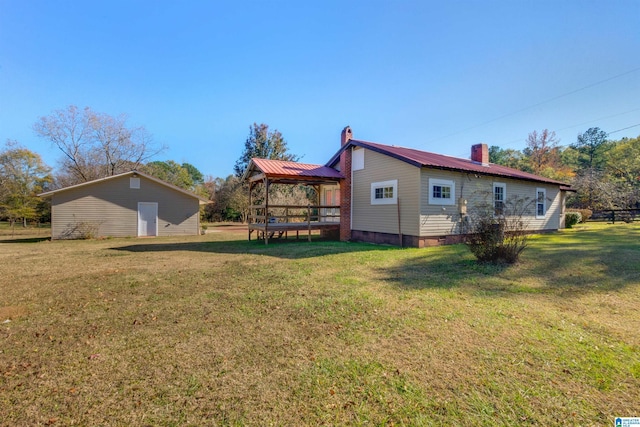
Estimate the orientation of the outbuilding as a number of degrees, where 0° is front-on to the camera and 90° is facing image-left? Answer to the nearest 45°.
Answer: approximately 0°

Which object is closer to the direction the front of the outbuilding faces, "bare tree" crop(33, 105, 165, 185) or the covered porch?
the covered porch

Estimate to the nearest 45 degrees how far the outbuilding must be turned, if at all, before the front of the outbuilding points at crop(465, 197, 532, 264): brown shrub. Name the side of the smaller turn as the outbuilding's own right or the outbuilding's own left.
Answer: approximately 45° to the outbuilding's own left

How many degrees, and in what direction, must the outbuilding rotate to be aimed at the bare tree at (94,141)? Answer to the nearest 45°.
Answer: approximately 180°

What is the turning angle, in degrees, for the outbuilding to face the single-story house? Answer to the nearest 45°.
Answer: approximately 45° to its left

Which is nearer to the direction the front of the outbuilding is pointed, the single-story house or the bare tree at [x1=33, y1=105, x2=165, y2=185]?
the single-story house

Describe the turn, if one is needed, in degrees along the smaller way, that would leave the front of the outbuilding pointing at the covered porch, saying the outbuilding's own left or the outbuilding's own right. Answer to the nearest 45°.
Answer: approximately 45° to the outbuilding's own left

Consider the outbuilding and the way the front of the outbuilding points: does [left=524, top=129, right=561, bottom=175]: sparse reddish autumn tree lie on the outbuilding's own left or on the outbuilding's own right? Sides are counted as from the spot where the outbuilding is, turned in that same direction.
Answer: on the outbuilding's own left
